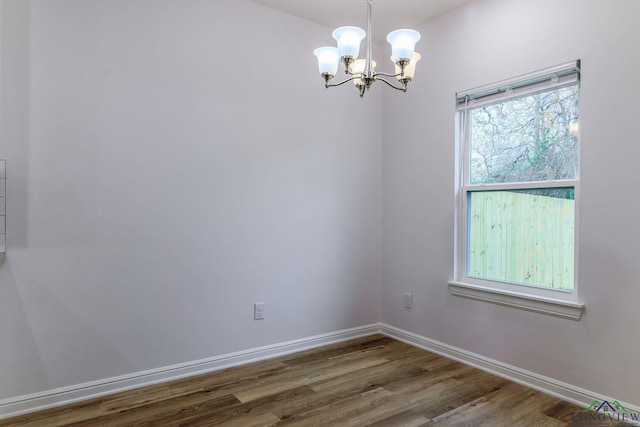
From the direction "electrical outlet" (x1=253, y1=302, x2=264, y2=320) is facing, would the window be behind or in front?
in front

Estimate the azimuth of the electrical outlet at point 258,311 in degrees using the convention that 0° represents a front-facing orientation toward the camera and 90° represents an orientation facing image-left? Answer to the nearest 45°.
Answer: approximately 315°

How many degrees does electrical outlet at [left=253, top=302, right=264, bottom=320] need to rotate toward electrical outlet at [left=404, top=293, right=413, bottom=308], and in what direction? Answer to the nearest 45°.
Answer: approximately 45° to its left
